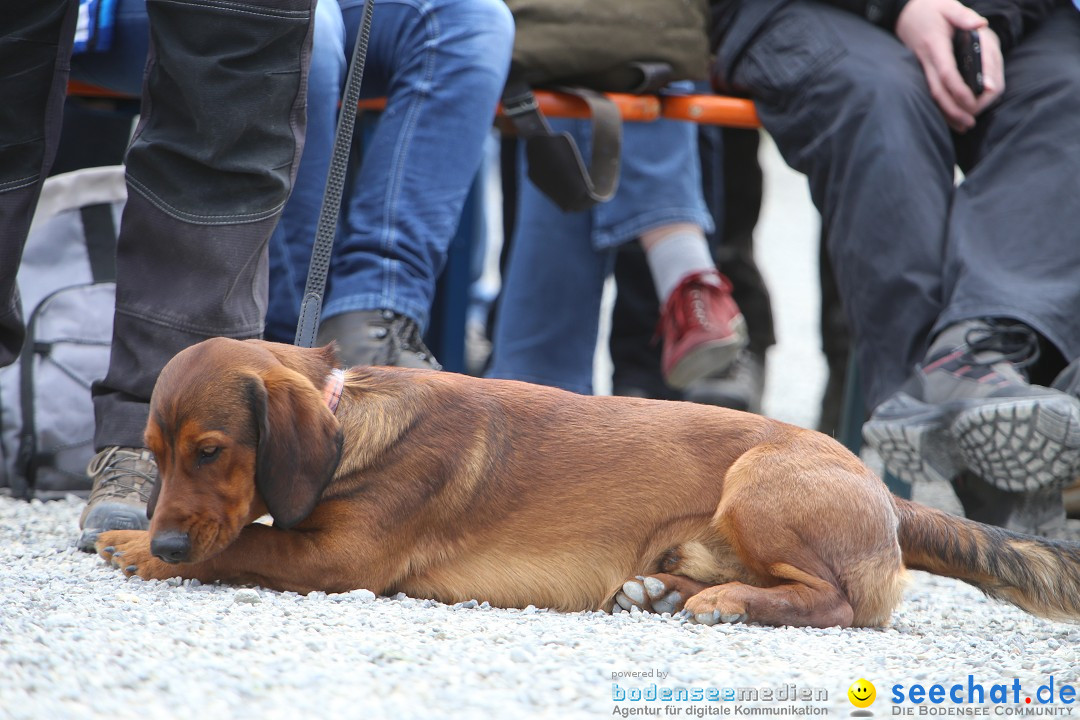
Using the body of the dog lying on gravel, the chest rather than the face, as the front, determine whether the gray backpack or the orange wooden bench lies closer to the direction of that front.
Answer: the gray backpack

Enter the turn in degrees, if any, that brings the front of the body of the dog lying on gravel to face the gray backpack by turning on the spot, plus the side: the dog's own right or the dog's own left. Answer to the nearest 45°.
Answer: approximately 45° to the dog's own right

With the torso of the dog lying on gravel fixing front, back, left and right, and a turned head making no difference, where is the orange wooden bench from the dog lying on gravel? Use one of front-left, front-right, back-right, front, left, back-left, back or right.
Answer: right

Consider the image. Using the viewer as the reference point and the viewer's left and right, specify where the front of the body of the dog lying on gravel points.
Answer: facing to the left of the viewer
